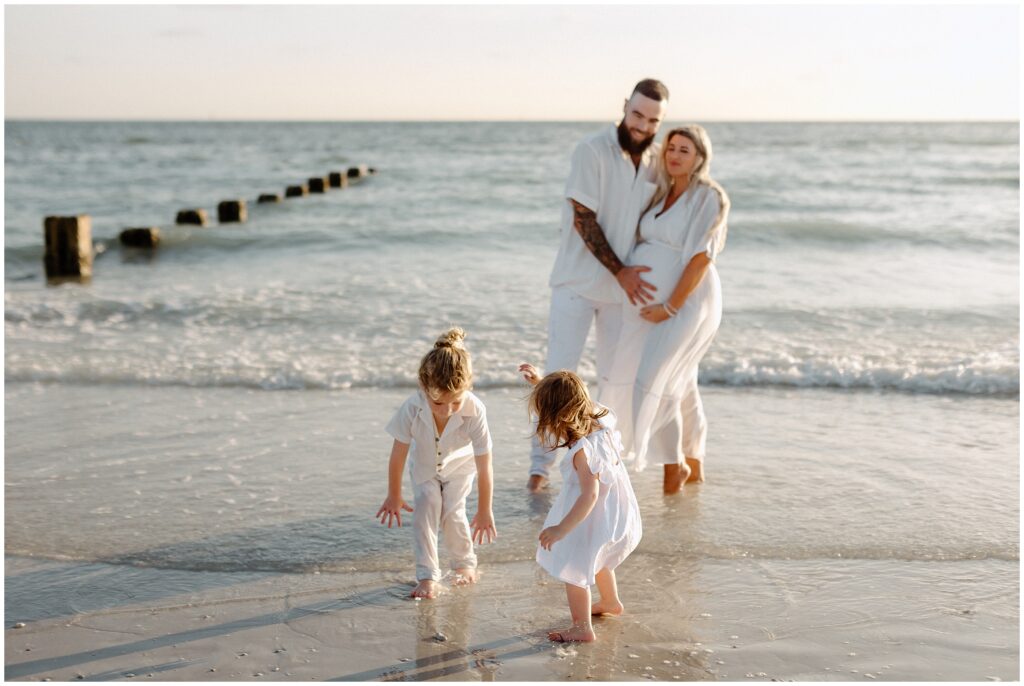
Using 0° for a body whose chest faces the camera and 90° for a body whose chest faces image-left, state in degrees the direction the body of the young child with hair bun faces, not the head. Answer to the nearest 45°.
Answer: approximately 0°

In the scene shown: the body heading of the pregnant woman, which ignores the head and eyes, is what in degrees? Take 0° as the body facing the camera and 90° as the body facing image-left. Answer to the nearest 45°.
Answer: approximately 45°

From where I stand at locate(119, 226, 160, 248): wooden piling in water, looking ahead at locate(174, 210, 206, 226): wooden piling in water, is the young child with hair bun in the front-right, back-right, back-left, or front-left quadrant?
back-right

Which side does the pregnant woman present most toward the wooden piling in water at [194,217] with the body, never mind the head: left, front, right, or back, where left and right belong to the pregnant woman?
right

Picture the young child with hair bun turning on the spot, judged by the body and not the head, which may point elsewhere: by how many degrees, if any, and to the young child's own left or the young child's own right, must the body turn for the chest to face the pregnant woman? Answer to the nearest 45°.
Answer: approximately 135° to the young child's own left

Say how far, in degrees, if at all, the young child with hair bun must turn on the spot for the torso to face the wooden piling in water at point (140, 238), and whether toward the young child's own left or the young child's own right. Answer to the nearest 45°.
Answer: approximately 180°

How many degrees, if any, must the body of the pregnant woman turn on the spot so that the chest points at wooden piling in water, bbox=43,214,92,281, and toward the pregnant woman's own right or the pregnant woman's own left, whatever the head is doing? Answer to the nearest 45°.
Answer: approximately 90° to the pregnant woman's own right

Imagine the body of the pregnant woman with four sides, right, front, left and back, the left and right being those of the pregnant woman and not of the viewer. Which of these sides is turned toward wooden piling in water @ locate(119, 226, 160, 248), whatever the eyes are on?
right

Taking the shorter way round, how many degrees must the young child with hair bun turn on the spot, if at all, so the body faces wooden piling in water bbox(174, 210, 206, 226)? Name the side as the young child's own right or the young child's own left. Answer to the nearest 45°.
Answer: approximately 180°
